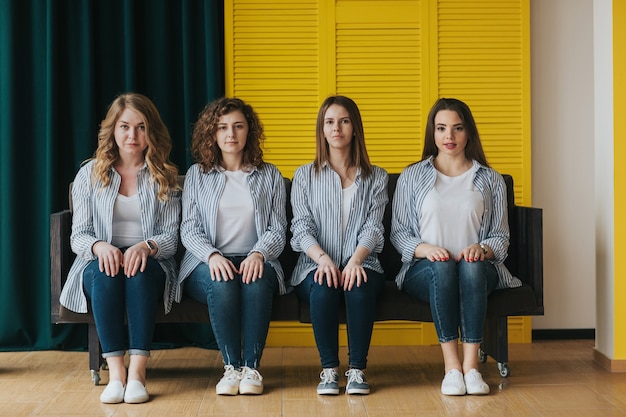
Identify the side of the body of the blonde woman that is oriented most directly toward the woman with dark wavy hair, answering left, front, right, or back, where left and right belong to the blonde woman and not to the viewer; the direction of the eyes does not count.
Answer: left

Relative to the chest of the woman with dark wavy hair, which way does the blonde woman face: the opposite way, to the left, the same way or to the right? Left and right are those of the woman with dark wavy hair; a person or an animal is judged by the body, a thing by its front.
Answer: the same way

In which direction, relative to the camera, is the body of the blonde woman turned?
toward the camera

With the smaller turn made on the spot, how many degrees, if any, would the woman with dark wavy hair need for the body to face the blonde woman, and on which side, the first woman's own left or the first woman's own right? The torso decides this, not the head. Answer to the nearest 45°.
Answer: approximately 90° to the first woman's own right

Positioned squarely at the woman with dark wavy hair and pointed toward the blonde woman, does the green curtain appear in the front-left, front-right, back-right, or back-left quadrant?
front-right

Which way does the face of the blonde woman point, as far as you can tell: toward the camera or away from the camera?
toward the camera

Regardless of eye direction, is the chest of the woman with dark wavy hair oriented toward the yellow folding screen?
no

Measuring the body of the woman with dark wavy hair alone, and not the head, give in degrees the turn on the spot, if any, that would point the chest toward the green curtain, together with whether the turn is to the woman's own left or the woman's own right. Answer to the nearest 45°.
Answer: approximately 135° to the woman's own right

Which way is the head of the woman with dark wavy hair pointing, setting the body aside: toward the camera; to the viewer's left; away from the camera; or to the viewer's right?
toward the camera

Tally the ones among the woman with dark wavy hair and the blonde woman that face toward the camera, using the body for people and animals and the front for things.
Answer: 2

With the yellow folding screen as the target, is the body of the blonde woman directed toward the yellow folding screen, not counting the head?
no

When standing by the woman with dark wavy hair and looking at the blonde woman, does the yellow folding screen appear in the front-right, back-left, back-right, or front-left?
back-right
